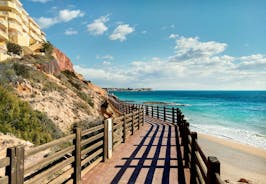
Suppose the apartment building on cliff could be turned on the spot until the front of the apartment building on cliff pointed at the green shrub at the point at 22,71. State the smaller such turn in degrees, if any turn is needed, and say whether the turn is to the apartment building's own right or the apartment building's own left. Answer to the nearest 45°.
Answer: approximately 45° to the apartment building's own right

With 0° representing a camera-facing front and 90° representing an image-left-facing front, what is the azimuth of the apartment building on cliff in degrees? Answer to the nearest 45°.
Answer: approximately 315°

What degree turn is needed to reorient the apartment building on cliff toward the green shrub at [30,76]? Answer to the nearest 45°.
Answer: approximately 45° to its right

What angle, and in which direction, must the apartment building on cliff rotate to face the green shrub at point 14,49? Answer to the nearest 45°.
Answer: approximately 45° to its right

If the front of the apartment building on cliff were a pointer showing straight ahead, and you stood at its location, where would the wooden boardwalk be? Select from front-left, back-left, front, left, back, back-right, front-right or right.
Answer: front-right
